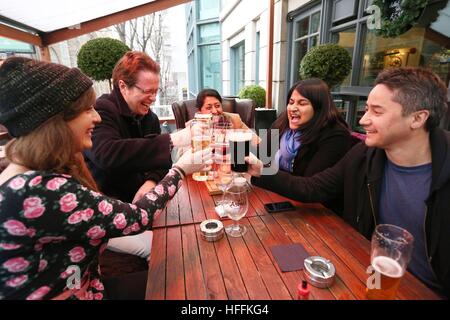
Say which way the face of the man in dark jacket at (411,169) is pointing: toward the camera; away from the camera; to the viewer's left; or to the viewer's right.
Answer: to the viewer's left

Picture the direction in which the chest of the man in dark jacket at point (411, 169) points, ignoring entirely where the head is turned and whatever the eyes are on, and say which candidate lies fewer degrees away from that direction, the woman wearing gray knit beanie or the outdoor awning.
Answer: the woman wearing gray knit beanie

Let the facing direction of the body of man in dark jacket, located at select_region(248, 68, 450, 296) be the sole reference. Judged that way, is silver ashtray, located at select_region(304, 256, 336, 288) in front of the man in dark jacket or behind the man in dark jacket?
in front

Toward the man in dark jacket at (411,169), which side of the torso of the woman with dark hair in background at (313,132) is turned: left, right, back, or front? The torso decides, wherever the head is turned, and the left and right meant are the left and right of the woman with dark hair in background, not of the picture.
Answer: left

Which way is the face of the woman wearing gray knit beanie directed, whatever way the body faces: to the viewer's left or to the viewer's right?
to the viewer's right

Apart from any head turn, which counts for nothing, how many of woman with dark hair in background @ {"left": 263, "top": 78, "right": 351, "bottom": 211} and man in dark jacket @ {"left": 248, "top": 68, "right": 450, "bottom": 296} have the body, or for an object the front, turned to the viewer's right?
0

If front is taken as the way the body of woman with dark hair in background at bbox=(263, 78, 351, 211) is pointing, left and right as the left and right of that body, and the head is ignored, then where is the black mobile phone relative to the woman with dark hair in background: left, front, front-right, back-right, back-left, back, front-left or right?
front-left

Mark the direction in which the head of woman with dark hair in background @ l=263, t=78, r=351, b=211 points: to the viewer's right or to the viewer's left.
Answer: to the viewer's left

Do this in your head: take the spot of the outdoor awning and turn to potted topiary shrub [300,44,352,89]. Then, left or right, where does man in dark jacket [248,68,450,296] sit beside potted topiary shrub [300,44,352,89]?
right

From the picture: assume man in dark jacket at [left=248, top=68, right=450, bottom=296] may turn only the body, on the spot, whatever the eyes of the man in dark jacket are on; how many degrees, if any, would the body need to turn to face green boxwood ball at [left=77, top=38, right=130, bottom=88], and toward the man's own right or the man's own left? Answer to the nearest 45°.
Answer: approximately 45° to the man's own right

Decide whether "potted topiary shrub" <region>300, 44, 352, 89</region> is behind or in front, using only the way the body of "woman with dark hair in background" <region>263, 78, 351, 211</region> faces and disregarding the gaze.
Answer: behind

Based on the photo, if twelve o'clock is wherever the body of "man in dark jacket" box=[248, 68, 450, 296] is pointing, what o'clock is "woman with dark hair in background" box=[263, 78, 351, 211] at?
The woman with dark hair in background is roughly at 3 o'clock from the man in dark jacket.

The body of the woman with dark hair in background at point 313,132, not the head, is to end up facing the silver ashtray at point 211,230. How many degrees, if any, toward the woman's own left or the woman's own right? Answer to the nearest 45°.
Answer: approximately 45° to the woman's own left
